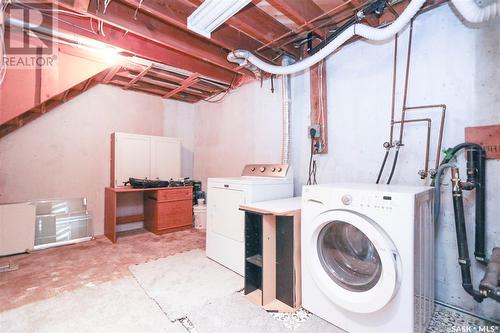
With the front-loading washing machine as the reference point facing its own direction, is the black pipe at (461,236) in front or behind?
behind

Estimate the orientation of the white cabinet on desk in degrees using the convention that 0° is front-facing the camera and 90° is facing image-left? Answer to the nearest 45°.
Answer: approximately 315°

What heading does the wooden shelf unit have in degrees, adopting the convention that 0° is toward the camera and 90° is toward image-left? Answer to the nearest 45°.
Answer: approximately 45°

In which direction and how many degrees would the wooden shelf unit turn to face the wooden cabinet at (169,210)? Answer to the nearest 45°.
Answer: approximately 90° to its right

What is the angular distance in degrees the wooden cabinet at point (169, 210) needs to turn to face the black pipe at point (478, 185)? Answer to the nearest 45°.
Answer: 0° — it already faces it

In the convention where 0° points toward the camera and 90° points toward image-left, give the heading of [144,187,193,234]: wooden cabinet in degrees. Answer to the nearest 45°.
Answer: approximately 315°
